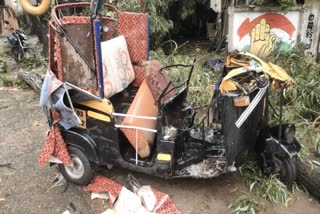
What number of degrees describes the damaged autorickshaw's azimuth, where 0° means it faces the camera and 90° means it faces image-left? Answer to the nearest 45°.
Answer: approximately 270°

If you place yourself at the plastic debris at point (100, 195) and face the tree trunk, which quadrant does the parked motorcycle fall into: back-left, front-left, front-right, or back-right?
back-left

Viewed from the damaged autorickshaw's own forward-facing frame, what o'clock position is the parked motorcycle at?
The parked motorcycle is roughly at 8 o'clock from the damaged autorickshaw.
